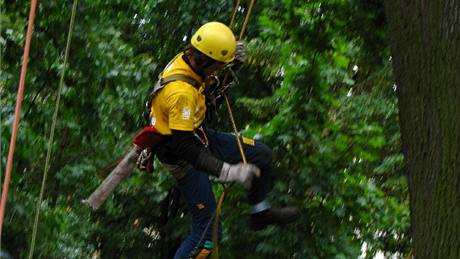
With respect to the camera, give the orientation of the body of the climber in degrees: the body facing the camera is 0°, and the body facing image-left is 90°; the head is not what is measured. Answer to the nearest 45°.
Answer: approximately 270°

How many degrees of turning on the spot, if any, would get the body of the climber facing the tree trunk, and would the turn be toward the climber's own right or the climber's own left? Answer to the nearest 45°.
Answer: approximately 45° to the climber's own right
